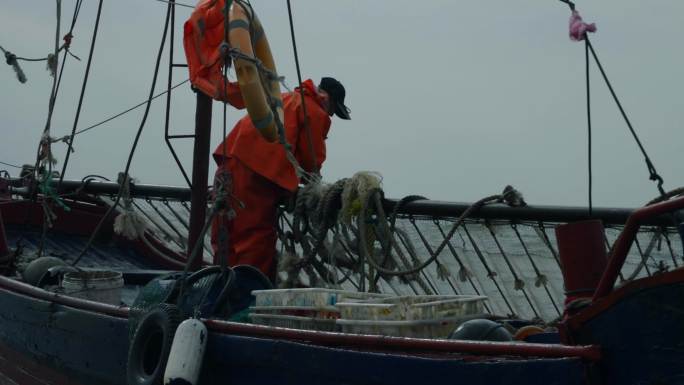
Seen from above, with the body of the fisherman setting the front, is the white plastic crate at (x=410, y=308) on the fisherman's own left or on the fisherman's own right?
on the fisherman's own right

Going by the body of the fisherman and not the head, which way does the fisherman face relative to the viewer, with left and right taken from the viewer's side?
facing to the right of the viewer

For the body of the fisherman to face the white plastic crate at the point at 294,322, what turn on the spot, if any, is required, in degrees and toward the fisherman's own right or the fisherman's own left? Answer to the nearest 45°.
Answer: approximately 90° to the fisherman's own right

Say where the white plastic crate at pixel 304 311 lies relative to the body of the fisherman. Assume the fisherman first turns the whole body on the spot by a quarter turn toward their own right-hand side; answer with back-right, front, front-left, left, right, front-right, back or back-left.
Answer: front

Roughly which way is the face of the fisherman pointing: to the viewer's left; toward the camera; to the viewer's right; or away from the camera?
to the viewer's right

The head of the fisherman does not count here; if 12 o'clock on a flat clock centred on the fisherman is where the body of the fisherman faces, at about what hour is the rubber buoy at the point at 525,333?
The rubber buoy is roughly at 2 o'clock from the fisherman.

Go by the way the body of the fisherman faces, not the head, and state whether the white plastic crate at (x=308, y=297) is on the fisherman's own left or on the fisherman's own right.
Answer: on the fisherman's own right

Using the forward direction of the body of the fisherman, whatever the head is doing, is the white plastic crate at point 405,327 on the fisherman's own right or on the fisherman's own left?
on the fisherman's own right

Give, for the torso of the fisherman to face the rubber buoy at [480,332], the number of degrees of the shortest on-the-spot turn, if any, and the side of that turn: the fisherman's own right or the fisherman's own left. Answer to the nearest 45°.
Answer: approximately 90° to the fisherman's own right
